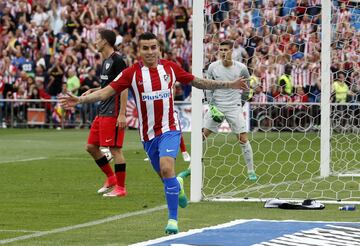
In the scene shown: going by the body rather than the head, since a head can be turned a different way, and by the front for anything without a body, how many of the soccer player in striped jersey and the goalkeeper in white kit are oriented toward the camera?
2

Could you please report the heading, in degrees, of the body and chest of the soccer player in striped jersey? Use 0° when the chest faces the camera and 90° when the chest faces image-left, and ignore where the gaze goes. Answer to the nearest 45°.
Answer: approximately 0°

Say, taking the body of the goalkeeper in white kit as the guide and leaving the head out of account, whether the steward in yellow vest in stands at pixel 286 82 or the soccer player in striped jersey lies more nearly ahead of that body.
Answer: the soccer player in striped jersey

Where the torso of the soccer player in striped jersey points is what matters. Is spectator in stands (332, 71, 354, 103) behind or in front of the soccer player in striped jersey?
behind

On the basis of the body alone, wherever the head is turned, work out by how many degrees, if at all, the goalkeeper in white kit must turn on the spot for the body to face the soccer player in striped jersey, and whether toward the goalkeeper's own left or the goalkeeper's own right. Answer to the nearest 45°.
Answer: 0° — they already face them
